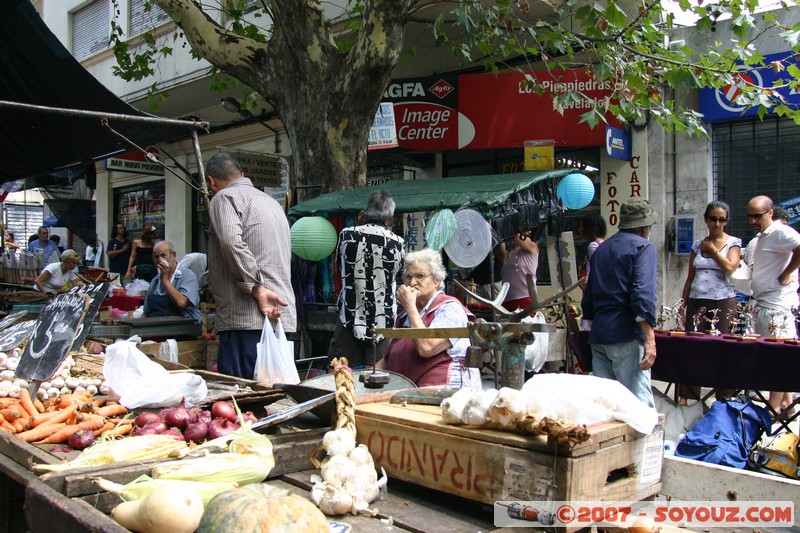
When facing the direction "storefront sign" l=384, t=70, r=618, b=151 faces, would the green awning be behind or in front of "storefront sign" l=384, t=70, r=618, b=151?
in front

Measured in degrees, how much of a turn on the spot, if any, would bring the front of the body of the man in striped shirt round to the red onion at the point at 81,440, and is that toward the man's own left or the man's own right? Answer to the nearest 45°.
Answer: approximately 135° to the man's own left

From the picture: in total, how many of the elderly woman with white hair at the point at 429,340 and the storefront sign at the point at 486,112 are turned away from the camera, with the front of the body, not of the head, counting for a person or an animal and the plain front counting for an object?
0

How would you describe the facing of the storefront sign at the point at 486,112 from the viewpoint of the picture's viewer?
facing the viewer

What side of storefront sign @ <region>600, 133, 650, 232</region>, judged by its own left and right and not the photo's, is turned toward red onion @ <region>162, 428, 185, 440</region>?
front

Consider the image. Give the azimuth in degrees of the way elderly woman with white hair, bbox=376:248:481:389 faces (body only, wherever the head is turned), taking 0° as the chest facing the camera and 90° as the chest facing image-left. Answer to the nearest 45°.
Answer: approximately 45°

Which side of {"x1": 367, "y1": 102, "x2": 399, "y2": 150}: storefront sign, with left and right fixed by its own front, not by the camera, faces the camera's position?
front

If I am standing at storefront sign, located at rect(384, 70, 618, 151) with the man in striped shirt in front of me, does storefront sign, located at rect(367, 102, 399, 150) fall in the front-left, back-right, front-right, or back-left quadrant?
front-right

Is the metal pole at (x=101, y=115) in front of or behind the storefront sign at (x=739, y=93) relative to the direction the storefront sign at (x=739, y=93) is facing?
in front
